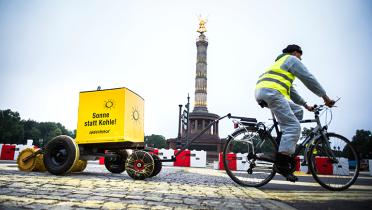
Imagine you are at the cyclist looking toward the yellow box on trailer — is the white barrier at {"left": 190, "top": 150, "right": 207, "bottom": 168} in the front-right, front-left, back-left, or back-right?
front-right

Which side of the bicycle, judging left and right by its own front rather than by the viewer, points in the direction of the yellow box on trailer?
back

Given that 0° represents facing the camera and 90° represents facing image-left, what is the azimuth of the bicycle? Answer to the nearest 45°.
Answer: approximately 270°

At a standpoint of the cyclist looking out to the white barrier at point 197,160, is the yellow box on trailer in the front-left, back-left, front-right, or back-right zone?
front-left
